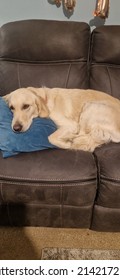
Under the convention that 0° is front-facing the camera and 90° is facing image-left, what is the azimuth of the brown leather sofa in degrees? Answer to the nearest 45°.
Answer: approximately 0°

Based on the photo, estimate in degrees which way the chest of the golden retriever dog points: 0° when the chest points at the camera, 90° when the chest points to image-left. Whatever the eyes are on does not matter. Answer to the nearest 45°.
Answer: approximately 90°
